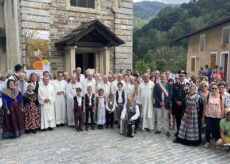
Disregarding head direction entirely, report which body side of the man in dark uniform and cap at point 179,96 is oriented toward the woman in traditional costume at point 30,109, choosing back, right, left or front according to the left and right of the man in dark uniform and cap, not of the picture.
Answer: right

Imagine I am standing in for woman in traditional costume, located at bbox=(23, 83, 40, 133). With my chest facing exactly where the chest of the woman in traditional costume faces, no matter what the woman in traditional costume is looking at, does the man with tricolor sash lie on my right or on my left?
on my left

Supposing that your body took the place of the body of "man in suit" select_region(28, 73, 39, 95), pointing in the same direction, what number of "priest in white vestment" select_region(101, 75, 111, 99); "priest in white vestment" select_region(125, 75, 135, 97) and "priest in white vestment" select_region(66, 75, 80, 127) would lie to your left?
3

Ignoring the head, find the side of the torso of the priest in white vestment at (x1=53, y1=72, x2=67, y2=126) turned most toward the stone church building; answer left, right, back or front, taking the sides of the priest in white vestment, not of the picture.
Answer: back

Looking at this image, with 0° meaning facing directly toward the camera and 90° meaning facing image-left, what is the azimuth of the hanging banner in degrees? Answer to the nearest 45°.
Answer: approximately 0°

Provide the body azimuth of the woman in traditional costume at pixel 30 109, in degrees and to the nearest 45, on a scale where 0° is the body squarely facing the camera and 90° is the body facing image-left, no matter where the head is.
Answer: approximately 0°

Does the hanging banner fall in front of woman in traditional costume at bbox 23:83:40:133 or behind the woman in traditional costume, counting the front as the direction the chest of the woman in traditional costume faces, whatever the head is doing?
behind

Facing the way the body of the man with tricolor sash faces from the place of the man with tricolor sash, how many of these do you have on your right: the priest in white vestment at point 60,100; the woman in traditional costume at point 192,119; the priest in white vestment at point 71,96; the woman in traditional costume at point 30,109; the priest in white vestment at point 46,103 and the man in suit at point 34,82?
5
